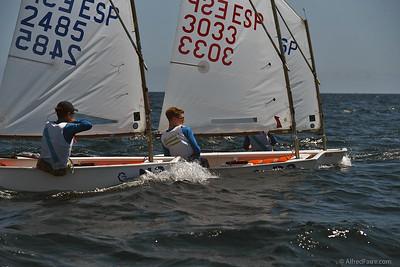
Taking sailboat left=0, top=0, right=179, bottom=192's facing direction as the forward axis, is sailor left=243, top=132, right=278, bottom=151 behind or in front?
in front

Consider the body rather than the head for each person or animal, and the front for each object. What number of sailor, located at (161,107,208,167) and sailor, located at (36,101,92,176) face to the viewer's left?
0

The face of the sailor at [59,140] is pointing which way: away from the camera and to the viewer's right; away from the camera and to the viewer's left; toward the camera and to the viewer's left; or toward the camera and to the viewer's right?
away from the camera and to the viewer's right

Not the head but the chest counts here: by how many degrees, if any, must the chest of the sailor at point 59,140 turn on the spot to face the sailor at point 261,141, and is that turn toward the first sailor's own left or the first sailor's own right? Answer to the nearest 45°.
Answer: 0° — they already face them

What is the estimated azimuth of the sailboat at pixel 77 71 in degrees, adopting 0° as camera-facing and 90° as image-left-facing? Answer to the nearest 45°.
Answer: approximately 270°

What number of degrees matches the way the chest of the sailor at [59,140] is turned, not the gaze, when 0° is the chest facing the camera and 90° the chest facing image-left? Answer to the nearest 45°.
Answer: approximately 225°

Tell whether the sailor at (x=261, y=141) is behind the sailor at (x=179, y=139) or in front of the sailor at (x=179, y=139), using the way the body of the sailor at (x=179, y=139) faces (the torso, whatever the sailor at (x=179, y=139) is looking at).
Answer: in front
